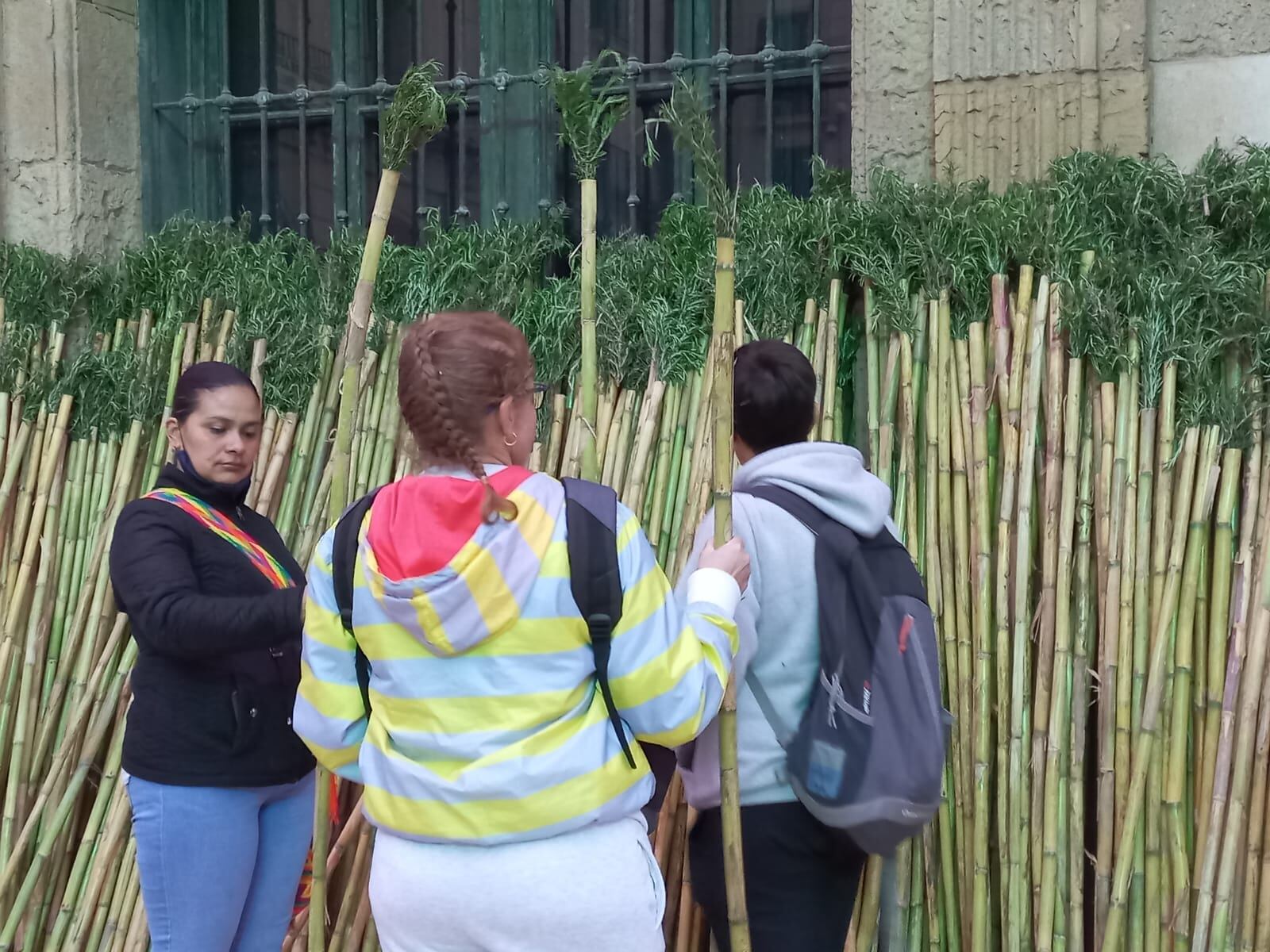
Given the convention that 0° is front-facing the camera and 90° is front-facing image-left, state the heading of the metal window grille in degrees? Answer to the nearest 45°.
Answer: approximately 0°

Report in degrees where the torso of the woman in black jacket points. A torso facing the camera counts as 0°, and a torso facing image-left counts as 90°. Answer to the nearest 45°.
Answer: approximately 315°

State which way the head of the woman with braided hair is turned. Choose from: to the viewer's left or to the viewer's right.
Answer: to the viewer's right

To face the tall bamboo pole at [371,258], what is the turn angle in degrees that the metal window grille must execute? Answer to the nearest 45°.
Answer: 0° — it already faces it

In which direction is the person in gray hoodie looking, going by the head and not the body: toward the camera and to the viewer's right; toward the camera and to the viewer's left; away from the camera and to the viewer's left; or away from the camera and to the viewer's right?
away from the camera and to the viewer's left

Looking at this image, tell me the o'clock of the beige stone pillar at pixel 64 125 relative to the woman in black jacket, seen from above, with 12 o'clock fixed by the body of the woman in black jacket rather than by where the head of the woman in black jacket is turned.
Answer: The beige stone pillar is roughly at 7 o'clock from the woman in black jacket.

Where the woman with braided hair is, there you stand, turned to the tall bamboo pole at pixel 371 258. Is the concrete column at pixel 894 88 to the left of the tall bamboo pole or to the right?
right

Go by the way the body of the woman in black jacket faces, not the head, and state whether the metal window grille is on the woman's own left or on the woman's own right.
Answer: on the woman's own left
